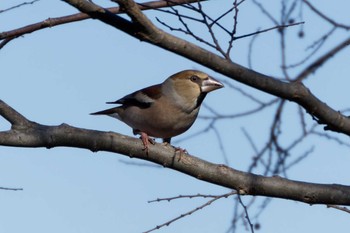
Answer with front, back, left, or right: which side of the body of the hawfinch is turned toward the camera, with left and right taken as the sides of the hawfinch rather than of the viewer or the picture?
right

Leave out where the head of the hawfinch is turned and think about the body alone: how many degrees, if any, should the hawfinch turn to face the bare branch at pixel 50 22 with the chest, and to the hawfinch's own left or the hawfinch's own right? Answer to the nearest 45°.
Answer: approximately 135° to the hawfinch's own right
